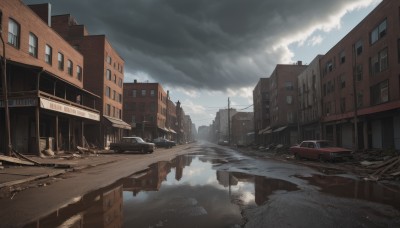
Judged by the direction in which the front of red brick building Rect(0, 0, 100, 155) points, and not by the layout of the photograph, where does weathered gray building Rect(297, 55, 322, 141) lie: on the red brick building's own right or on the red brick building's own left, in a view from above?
on the red brick building's own left

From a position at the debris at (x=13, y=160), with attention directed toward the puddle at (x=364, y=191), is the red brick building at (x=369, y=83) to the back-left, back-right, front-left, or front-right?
front-left

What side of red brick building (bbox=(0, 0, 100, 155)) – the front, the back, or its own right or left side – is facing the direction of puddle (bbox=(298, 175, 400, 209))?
front

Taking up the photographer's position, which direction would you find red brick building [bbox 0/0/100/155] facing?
facing the viewer and to the right of the viewer

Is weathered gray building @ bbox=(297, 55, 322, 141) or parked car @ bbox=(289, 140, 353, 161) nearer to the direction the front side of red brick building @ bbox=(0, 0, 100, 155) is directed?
the parked car

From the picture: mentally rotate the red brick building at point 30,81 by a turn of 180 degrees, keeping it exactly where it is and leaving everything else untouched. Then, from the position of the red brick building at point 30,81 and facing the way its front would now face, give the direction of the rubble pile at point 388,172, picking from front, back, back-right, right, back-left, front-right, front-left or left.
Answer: back

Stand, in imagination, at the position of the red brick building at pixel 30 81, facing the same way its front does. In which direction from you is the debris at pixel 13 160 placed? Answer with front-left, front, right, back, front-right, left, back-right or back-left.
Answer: front-right

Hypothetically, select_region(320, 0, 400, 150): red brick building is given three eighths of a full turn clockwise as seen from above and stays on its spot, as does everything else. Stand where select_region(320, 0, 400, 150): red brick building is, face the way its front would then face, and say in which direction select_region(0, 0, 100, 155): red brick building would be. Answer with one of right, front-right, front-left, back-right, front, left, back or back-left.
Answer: back-left

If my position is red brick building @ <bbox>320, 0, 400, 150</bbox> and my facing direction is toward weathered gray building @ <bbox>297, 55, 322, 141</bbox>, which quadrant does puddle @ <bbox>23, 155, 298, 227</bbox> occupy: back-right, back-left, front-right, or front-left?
back-left

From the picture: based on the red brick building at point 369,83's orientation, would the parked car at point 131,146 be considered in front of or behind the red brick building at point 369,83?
in front

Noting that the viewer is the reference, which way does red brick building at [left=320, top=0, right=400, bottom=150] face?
facing the viewer and to the left of the viewer

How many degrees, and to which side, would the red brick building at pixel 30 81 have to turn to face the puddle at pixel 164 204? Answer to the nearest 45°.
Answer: approximately 45° to its right
